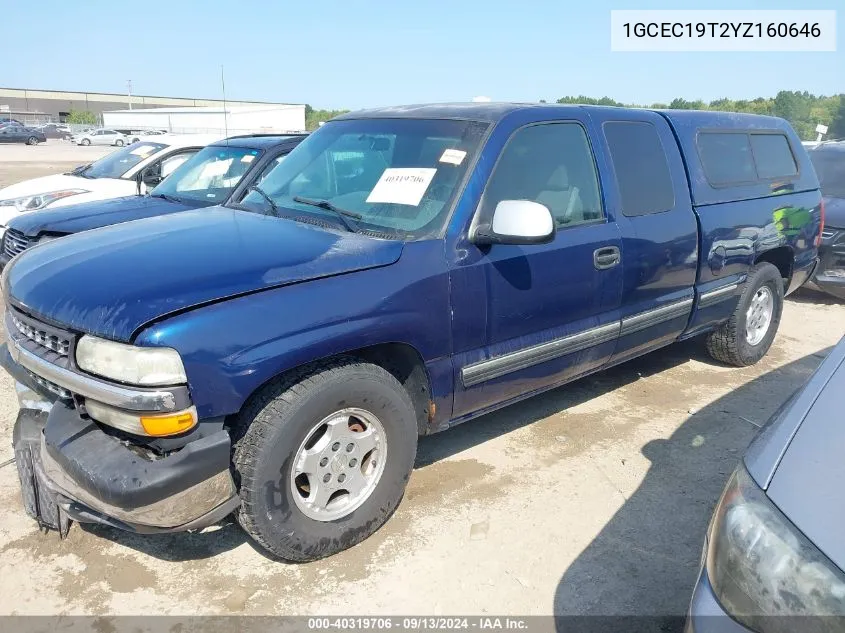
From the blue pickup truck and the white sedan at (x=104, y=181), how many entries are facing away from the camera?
0

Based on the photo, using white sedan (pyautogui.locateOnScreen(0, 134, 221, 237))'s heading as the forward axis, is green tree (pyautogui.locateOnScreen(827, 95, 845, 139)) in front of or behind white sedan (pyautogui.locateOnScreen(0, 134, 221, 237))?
behind

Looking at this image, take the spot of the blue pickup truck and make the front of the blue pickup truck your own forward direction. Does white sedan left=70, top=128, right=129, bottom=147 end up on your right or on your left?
on your right

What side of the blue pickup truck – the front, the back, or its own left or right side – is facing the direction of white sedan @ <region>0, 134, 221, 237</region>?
right

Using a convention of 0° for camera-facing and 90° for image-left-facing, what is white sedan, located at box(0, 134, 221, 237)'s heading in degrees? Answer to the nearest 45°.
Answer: approximately 45°

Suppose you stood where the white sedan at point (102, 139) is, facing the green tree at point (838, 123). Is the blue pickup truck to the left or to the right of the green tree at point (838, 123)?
right

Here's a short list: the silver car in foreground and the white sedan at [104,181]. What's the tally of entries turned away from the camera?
0

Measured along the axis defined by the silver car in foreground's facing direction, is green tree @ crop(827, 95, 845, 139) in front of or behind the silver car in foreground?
behind

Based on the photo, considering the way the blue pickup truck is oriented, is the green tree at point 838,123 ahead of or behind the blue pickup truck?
behind
